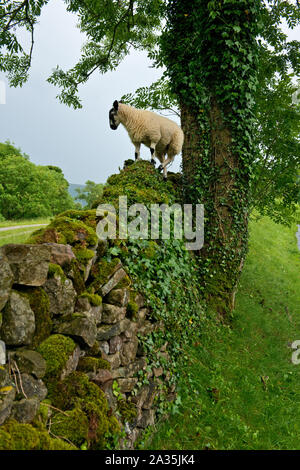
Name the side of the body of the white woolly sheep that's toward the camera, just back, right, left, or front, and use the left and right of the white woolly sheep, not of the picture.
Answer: left

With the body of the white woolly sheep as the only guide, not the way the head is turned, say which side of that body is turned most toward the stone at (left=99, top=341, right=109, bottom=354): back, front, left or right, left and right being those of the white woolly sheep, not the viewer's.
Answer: left

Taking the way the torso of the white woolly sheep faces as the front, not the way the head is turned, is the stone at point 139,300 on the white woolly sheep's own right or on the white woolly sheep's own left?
on the white woolly sheep's own left

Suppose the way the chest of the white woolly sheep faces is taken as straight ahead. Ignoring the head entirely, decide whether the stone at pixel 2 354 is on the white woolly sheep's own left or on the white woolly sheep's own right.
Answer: on the white woolly sheep's own left

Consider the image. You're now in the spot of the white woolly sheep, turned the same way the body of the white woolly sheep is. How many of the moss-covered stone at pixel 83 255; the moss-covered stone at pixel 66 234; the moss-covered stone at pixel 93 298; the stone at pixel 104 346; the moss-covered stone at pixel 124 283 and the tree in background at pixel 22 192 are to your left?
5

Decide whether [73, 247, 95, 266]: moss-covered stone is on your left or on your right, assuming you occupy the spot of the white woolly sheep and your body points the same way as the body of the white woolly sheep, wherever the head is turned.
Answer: on your left

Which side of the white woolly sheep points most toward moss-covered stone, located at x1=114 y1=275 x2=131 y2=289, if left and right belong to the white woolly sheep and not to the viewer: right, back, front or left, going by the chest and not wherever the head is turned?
left

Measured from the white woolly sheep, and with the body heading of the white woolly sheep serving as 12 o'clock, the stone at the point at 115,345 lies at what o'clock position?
The stone is roughly at 9 o'clock from the white woolly sheep.

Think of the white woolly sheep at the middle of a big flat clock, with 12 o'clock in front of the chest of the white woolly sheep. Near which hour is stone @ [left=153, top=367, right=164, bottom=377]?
The stone is roughly at 9 o'clock from the white woolly sheep.

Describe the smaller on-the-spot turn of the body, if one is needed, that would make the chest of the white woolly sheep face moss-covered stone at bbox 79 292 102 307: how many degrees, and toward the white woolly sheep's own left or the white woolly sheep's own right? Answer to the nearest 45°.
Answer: approximately 90° to the white woolly sheep's own left

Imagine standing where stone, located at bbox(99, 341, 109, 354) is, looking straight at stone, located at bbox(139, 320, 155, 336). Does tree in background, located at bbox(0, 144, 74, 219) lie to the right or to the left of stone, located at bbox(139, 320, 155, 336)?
left

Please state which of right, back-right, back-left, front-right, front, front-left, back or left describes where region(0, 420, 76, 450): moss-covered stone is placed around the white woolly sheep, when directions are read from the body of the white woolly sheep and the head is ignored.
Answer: left
